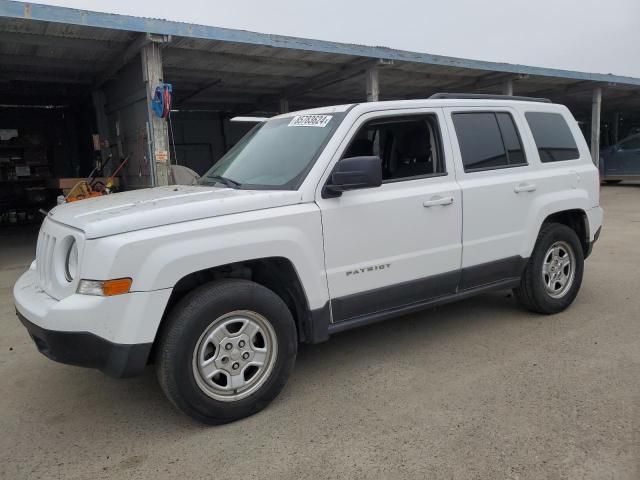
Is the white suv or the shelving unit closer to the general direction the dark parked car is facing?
the shelving unit

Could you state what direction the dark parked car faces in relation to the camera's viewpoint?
facing to the left of the viewer

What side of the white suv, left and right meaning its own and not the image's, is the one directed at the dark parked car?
back

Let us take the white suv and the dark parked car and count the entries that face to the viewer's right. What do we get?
0

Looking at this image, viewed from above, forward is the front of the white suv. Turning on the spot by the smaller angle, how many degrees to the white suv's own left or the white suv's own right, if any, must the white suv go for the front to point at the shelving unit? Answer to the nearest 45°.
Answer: approximately 90° to the white suv's own right

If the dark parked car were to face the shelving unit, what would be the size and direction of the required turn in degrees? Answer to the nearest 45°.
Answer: approximately 45° to its left

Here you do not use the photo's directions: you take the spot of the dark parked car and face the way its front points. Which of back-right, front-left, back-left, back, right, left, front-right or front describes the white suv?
left

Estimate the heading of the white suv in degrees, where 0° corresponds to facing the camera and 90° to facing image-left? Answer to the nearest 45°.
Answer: approximately 45°
